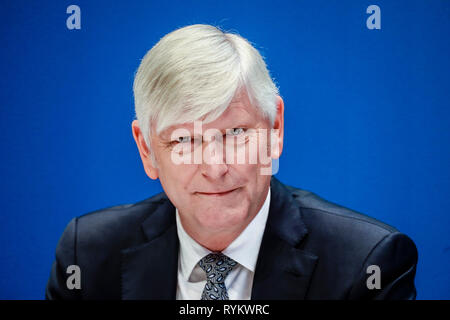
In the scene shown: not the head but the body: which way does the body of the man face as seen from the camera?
toward the camera

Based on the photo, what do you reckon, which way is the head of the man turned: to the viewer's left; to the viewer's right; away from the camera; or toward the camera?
toward the camera
